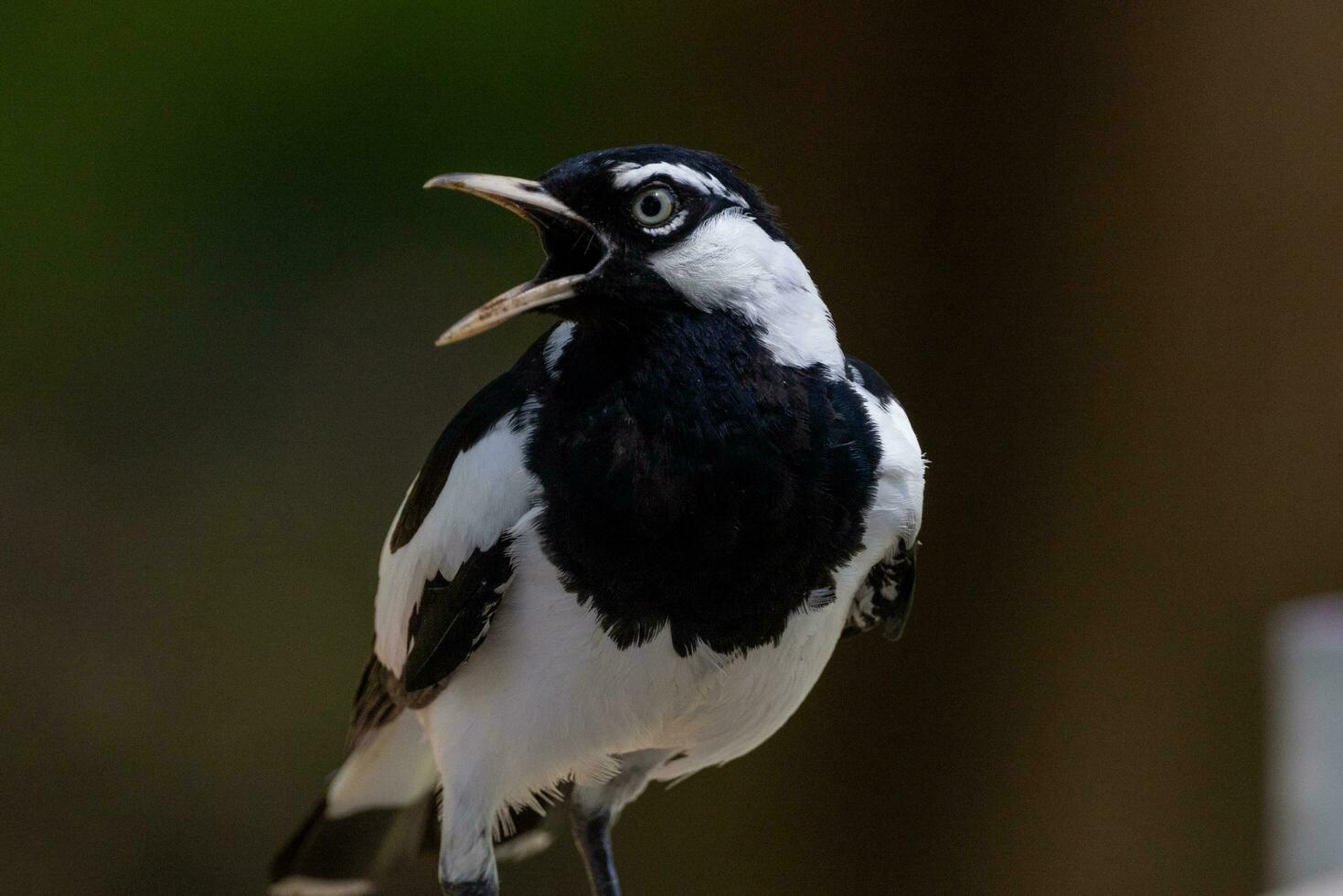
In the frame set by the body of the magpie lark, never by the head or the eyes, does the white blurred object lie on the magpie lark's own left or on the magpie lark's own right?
on the magpie lark's own left

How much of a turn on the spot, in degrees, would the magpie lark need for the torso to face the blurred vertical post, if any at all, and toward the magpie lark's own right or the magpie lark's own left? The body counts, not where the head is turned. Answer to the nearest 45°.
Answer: approximately 90° to the magpie lark's own left
